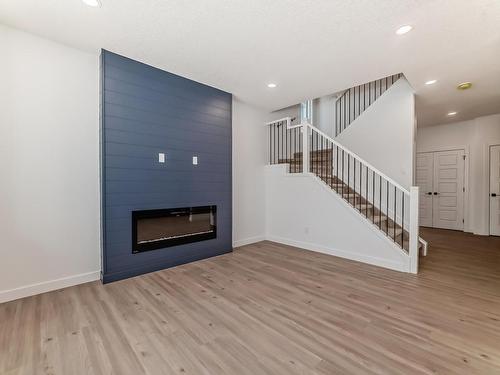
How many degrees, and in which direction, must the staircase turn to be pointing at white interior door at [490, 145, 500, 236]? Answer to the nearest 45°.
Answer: approximately 90° to its left

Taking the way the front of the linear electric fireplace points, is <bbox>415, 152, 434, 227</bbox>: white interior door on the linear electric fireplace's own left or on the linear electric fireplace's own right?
on the linear electric fireplace's own left

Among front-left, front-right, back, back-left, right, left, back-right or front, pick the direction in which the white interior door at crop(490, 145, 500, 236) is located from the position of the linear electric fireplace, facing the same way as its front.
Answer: front-left

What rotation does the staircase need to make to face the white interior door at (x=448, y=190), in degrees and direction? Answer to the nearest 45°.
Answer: approximately 90° to its left

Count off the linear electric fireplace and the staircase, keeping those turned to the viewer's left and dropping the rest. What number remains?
0

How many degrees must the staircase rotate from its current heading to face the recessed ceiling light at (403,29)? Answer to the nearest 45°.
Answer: approximately 45° to its right

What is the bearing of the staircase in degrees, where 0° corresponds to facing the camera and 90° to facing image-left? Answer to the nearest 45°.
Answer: approximately 315°

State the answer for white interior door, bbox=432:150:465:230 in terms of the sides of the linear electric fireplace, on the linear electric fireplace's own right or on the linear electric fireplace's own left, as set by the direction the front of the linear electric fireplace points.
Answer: on the linear electric fireplace's own left

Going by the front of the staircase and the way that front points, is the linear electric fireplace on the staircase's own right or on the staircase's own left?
on the staircase's own right

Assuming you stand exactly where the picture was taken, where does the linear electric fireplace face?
facing the viewer and to the right of the viewer

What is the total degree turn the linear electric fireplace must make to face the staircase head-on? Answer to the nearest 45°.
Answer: approximately 45° to its left
